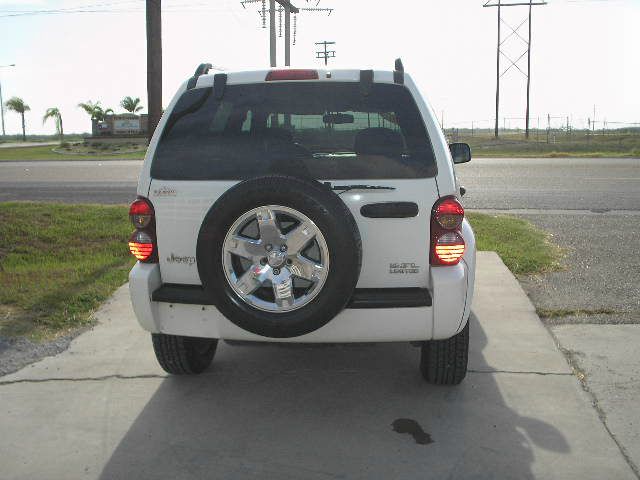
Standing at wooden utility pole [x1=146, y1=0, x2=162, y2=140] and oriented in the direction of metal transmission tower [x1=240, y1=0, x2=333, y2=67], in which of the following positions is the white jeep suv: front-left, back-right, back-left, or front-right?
back-right

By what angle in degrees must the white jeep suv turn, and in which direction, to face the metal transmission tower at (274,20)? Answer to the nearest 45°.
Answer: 0° — it already faces it

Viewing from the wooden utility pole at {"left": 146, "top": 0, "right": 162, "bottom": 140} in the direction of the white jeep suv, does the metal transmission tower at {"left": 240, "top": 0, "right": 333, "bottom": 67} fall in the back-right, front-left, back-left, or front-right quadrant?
back-left

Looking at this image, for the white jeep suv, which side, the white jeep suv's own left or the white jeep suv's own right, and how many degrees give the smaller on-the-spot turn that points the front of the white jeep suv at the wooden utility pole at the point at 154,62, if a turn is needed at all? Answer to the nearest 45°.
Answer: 0° — it already faces it

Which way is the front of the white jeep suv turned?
away from the camera
